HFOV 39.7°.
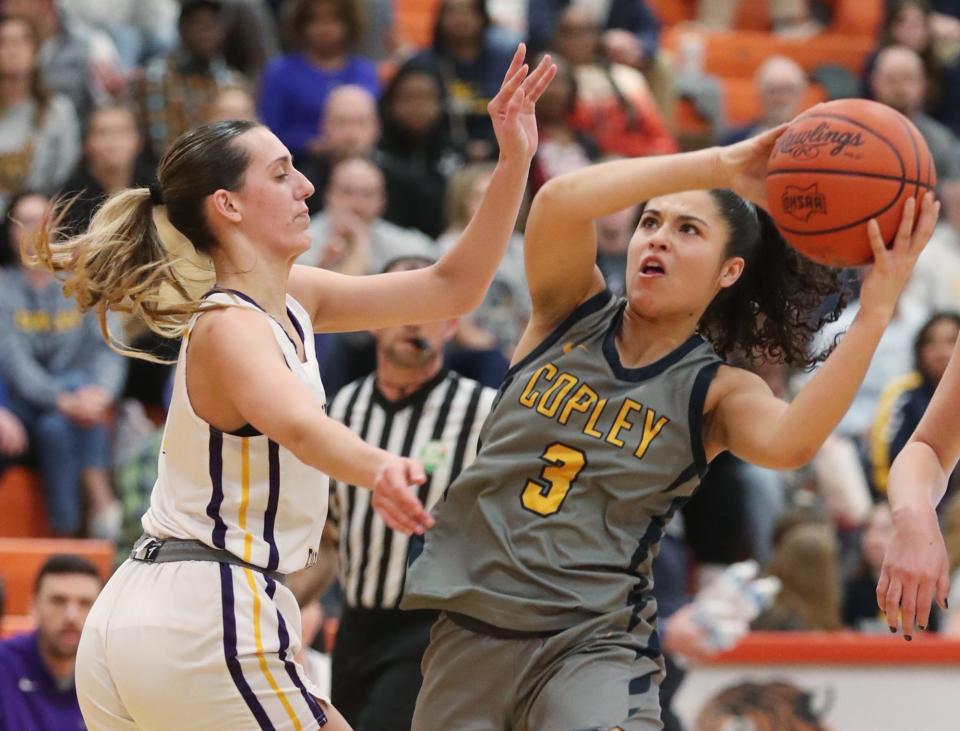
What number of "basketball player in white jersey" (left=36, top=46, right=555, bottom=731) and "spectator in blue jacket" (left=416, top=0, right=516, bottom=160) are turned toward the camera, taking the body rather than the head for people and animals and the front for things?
1

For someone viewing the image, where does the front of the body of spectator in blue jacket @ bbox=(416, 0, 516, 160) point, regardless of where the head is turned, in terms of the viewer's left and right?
facing the viewer

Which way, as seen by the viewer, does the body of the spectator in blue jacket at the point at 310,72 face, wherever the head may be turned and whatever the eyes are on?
toward the camera

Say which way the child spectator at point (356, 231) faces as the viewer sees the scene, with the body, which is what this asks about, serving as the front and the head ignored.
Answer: toward the camera

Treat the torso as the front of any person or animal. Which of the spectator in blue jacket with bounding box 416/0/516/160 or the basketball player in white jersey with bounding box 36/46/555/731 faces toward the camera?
the spectator in blue jacket

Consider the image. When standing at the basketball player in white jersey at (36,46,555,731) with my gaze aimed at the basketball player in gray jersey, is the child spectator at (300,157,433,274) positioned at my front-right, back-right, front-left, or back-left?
front-left

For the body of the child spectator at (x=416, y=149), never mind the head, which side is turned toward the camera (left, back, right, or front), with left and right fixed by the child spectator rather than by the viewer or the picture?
front

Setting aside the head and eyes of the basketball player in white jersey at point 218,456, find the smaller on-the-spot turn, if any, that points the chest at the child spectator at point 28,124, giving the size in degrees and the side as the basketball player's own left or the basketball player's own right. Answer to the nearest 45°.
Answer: approximately 90° to the basketball player's own left

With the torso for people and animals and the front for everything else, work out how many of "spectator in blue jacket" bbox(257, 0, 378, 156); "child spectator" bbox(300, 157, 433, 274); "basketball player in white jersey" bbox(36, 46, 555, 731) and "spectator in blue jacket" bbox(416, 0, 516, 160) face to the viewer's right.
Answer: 1

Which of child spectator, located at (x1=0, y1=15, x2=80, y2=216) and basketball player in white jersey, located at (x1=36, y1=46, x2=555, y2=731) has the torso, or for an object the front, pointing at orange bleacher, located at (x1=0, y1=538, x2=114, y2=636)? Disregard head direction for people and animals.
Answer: the child spectator

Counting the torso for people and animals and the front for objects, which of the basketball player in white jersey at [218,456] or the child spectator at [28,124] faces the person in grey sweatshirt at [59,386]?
the child spectator

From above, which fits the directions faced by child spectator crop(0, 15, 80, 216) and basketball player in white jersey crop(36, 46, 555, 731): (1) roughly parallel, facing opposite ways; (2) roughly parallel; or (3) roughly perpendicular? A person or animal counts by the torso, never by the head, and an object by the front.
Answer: roughly perpendicular

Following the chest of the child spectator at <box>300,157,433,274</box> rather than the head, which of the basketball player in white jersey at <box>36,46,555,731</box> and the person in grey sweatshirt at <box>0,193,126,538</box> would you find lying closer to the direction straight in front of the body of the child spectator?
the basketball player in white jersey

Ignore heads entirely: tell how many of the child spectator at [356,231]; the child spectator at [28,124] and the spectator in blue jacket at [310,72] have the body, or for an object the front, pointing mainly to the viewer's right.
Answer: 0

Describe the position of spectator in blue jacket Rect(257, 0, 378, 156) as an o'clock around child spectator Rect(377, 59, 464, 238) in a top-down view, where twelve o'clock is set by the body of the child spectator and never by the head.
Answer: The spectator in blue jacket is roughly at 4 o'clock from the child spectator.
